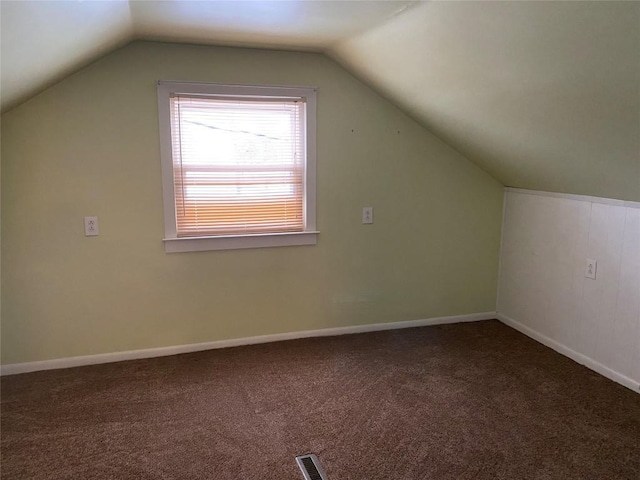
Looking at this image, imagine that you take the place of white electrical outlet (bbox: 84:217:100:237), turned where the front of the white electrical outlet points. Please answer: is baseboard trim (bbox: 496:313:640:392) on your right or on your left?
on your left

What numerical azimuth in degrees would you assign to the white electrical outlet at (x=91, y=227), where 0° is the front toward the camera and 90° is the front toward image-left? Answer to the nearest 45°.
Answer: approximately 0°

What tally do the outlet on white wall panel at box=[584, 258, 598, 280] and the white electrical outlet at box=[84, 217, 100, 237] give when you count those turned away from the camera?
0

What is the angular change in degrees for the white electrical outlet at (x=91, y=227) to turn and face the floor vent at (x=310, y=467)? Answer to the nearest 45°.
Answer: approximately 45° to its left

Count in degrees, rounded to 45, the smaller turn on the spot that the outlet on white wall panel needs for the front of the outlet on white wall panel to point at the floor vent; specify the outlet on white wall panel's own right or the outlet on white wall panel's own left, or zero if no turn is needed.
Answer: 0° — it already faces it

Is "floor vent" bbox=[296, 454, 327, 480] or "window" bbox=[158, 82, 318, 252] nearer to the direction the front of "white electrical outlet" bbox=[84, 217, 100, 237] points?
the floor vent

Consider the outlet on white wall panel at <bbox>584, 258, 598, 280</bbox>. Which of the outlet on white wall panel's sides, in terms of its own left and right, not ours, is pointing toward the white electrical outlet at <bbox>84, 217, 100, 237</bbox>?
front
